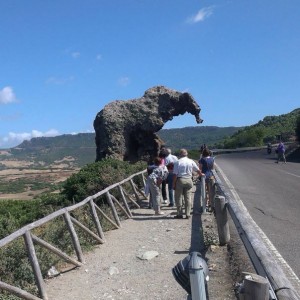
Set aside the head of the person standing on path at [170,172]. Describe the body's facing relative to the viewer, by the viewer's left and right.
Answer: facing away from the viewer

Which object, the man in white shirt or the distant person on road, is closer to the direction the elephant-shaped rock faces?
the distant person on road

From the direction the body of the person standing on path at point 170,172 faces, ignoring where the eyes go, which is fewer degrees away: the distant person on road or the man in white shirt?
the distant person on road

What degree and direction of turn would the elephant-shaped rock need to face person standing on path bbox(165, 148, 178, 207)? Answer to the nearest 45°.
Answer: approximately 90° to its right

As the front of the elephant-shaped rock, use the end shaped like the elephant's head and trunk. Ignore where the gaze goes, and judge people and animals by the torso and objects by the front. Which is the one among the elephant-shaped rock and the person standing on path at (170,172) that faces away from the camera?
the person standing on path

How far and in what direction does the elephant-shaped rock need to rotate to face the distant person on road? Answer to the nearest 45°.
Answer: approximately 45° to its left

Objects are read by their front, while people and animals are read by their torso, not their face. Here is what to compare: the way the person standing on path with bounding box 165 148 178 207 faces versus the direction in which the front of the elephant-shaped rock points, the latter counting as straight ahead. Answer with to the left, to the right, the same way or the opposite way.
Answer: to the left

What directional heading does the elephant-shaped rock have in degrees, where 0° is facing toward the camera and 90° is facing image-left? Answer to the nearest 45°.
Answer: approximately 270°

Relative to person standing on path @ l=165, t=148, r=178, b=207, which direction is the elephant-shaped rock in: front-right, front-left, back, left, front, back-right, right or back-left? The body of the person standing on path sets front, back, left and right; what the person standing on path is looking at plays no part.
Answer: front

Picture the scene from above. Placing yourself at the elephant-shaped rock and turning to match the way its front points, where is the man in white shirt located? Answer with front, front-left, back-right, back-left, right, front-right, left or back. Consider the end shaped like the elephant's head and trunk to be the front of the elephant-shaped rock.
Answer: right

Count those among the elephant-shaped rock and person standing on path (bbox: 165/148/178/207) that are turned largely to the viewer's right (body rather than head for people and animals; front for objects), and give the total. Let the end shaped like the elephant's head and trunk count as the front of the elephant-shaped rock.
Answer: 1

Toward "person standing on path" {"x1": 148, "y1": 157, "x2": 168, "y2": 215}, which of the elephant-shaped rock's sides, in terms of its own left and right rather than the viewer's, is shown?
right

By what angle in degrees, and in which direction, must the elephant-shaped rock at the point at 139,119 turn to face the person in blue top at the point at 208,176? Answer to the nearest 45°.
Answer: approximately 90° to its right

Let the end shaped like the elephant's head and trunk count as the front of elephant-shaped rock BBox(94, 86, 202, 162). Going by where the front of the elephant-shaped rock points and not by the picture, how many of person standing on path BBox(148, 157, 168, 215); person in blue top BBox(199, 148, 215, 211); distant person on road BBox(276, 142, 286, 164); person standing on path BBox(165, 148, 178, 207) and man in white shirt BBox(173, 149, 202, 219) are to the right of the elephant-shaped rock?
4
